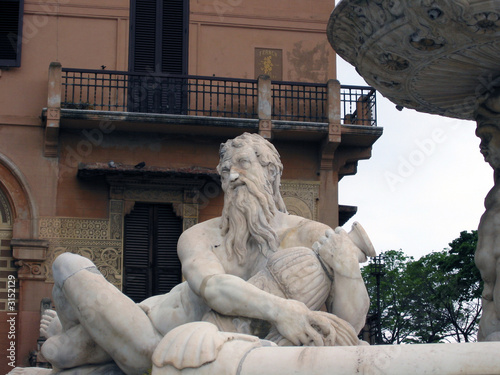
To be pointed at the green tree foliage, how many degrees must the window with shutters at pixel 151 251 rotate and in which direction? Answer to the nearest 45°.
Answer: approximately 135° to its left

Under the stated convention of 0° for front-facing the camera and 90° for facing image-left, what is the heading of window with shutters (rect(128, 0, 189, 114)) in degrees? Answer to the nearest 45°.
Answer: approximately 0°

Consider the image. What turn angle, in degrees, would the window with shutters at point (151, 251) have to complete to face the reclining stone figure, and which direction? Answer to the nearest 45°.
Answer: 0° — it already faces it

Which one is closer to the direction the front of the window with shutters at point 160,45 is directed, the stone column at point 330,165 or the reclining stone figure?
the reclining stone figure

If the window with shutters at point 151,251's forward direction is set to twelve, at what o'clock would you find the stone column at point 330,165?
The stone column is roughly at 9 o'clock from the window with shutters.

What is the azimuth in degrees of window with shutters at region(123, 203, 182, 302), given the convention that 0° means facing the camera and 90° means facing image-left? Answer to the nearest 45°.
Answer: approximately 0°

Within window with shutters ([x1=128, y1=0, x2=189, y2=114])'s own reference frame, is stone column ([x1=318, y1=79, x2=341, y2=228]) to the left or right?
on its left

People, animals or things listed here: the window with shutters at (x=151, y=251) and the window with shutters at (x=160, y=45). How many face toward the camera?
2

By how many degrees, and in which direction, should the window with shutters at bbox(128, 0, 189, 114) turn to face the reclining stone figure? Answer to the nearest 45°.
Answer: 0° — it already faces it
